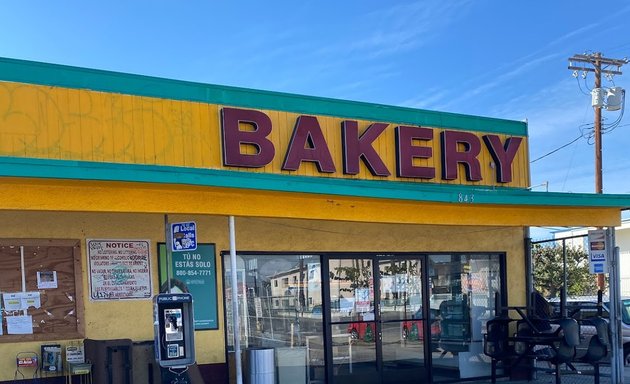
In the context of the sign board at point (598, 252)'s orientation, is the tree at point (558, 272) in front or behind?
behind

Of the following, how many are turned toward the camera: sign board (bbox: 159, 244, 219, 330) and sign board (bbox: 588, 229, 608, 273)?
2

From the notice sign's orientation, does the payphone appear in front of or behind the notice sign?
in front

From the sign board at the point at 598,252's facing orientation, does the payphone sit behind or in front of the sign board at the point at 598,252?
in front

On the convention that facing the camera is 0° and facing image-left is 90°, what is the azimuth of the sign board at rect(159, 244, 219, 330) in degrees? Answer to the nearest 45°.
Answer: approximately 0°

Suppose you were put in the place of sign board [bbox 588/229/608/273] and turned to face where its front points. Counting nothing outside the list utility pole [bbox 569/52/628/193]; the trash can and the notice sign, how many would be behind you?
1

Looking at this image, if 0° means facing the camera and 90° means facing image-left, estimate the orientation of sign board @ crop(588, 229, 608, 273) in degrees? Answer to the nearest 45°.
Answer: approximately 0°
